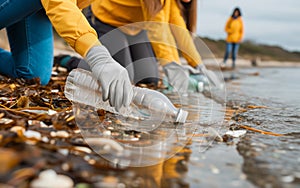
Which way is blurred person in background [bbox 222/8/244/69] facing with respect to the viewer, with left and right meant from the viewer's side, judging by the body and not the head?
facing the viewer

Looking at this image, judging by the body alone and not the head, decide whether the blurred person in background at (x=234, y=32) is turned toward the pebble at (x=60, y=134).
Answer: yes

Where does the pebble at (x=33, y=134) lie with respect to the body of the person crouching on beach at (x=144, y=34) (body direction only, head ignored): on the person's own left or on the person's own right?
on the person's own right

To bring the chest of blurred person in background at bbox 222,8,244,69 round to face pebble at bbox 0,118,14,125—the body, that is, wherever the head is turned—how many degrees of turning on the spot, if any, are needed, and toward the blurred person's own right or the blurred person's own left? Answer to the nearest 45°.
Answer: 0° — they already face it

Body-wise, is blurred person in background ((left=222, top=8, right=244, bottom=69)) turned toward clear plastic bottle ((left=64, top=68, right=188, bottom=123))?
yes

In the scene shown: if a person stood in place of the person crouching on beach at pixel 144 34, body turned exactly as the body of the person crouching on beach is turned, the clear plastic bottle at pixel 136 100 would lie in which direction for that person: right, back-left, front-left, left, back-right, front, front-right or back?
front-right

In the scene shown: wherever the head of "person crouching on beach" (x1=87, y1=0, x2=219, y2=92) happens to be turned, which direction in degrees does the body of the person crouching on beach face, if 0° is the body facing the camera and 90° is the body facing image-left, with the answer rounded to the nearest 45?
approximately 315°

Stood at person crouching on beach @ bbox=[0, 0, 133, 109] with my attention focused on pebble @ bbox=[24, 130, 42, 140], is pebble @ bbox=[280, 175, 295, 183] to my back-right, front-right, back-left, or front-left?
front-left

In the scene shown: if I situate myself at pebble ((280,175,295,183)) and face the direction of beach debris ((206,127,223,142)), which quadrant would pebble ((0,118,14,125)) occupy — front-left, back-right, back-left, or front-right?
front-left

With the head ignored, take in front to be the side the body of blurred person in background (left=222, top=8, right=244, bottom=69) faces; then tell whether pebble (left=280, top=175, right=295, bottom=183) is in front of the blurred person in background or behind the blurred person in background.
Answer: in front

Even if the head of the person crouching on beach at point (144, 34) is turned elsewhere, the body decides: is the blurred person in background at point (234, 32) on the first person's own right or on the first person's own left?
on the first person's own left
